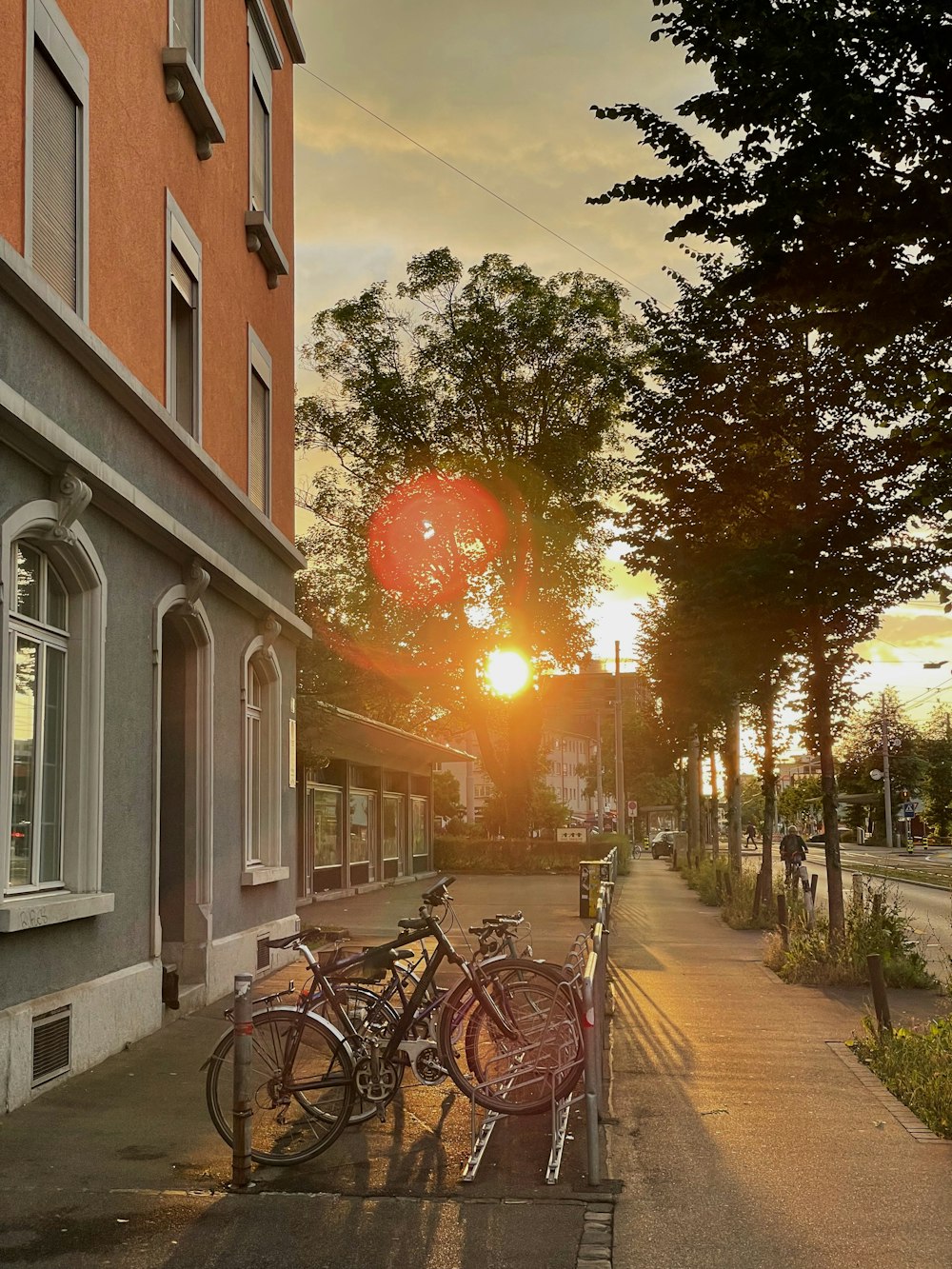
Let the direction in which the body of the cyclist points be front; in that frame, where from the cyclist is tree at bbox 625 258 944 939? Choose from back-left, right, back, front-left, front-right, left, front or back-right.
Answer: front

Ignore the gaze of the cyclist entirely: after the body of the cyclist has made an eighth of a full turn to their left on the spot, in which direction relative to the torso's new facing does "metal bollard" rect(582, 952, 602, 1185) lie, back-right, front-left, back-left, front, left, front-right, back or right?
front-right

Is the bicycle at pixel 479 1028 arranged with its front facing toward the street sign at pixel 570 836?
no

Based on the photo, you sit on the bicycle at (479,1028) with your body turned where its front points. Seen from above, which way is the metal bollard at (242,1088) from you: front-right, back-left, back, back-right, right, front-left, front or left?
back-right

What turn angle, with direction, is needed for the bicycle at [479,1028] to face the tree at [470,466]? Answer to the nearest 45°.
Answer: approximately 90° to its left

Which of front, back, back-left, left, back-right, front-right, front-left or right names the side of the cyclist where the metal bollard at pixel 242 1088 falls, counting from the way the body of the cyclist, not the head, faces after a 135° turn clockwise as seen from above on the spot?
back-left

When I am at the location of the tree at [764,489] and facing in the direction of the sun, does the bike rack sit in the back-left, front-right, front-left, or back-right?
back-left

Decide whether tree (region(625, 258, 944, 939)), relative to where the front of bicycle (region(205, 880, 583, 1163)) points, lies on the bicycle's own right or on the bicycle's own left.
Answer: on the bicycle's own left

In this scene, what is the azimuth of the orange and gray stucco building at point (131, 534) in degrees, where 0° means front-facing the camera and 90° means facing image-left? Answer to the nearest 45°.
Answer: approximately 270°

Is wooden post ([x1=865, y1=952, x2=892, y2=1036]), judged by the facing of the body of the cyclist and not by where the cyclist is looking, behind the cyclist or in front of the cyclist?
in front

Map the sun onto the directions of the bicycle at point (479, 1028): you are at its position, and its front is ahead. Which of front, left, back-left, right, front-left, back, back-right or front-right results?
left

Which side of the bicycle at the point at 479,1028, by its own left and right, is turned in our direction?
right

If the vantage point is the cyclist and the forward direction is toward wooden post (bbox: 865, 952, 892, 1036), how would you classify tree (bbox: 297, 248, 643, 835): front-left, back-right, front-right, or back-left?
back-right

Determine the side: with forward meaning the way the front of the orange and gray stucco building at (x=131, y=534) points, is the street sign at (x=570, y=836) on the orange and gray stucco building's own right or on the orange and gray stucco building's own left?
on the orange and gray stucco building's own left

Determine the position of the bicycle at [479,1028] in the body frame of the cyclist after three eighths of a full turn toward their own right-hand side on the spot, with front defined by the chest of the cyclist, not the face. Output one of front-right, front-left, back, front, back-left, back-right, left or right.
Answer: back-left

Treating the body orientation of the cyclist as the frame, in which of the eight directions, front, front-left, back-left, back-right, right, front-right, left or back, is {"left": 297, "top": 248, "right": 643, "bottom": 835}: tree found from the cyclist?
back-right

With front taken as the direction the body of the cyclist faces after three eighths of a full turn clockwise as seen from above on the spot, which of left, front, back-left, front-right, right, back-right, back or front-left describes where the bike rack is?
back-left

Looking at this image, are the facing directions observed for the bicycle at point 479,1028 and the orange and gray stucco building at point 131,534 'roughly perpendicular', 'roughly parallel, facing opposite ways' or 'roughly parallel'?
roughly parallel

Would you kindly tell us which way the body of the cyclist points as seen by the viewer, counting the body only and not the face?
toward the camera
